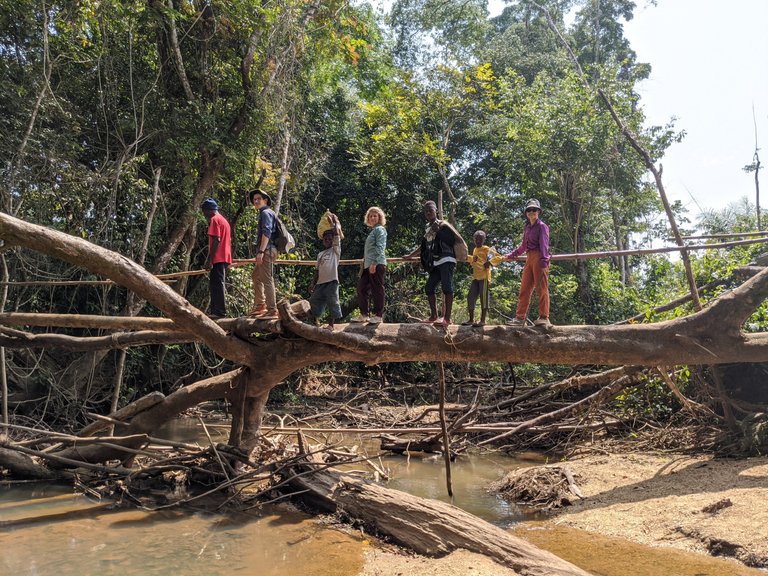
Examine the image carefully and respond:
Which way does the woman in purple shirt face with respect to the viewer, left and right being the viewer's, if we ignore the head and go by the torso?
facing the viewer and to the left of the viewer

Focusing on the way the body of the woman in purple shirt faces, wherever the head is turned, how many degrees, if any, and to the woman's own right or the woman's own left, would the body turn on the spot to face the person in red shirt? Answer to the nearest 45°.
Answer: approximately 45° to the woman's own right

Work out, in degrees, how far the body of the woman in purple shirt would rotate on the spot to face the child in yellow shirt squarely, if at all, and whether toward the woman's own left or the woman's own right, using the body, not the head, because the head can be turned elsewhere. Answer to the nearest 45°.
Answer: approximately 45° to the woman's own right

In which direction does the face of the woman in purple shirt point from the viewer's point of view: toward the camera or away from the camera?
toward the camera

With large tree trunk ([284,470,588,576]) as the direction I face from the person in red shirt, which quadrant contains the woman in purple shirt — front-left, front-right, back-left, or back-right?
front-left

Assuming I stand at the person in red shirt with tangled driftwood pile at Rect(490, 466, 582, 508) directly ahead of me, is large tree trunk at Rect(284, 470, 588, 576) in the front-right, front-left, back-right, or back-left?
front-right
